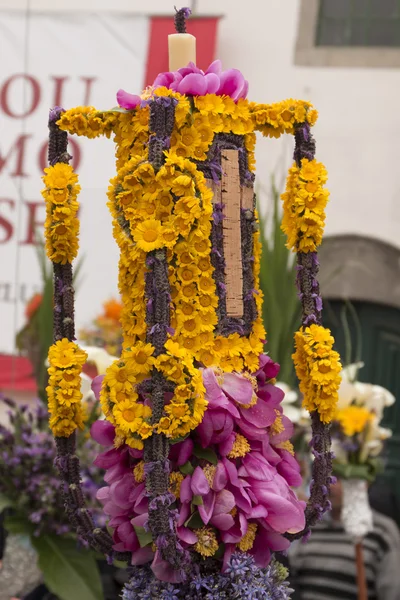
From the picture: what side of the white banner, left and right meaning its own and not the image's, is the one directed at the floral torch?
front

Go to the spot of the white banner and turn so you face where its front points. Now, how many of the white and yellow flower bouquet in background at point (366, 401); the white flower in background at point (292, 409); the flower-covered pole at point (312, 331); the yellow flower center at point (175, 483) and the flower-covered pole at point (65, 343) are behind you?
0

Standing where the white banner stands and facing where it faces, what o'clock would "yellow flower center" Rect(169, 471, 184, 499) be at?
The yellow flower center is roughly at 12 o'clock from the white banner.

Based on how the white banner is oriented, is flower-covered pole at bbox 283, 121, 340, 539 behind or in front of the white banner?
in front

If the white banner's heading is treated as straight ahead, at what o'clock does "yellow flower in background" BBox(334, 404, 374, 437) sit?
The yellow flower in background is roughly at 11 o'clock from the white banner.

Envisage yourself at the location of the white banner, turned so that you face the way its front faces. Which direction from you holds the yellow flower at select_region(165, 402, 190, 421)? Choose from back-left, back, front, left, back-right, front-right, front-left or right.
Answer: front

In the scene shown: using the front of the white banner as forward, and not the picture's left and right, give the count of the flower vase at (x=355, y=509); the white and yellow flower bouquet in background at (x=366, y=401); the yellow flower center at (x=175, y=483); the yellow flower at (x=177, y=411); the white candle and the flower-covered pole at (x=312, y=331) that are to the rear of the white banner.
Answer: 0

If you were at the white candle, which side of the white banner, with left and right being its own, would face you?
front

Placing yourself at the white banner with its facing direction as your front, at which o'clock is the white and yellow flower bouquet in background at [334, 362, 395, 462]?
The white and yellow flower bouquet in background is roughly at 11 o'clock from the white banner.

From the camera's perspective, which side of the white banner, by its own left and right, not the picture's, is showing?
front

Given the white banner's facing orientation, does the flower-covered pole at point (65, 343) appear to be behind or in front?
in front

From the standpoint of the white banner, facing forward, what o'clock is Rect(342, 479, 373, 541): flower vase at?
The flower vase is roughly at 11 o'clock from the white banner.
